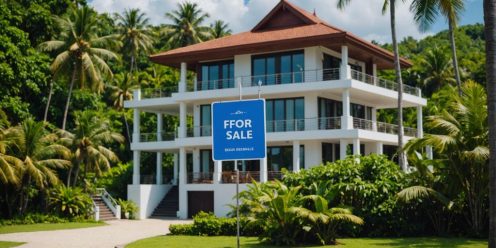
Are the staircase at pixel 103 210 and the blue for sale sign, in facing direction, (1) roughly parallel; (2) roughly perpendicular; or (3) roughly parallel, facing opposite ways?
roughly parallel

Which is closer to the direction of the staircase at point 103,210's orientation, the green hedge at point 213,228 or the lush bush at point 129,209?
the green hedge

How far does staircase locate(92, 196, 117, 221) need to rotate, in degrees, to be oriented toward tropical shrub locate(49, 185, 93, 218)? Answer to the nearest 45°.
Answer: approximately 45° to its right

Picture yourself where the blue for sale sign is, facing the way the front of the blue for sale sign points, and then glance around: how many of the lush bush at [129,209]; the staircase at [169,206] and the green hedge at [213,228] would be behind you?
3

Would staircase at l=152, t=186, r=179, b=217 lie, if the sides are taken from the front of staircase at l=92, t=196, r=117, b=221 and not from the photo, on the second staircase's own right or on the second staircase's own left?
on the second staircase's own left

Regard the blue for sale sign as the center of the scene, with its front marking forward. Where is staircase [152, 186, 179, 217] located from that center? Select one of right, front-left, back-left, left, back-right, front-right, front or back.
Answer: back

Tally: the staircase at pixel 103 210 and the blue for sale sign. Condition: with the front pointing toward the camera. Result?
2

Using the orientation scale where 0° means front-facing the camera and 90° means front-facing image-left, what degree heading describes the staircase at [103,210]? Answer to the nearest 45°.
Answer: approximately 0°

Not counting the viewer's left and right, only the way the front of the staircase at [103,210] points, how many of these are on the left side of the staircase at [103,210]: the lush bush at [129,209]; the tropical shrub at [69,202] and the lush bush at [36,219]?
1

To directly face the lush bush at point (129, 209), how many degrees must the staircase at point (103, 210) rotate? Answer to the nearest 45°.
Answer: approximately 90° to its left

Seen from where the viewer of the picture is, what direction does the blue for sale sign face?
facing the viewer

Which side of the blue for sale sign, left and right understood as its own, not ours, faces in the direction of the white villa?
back
